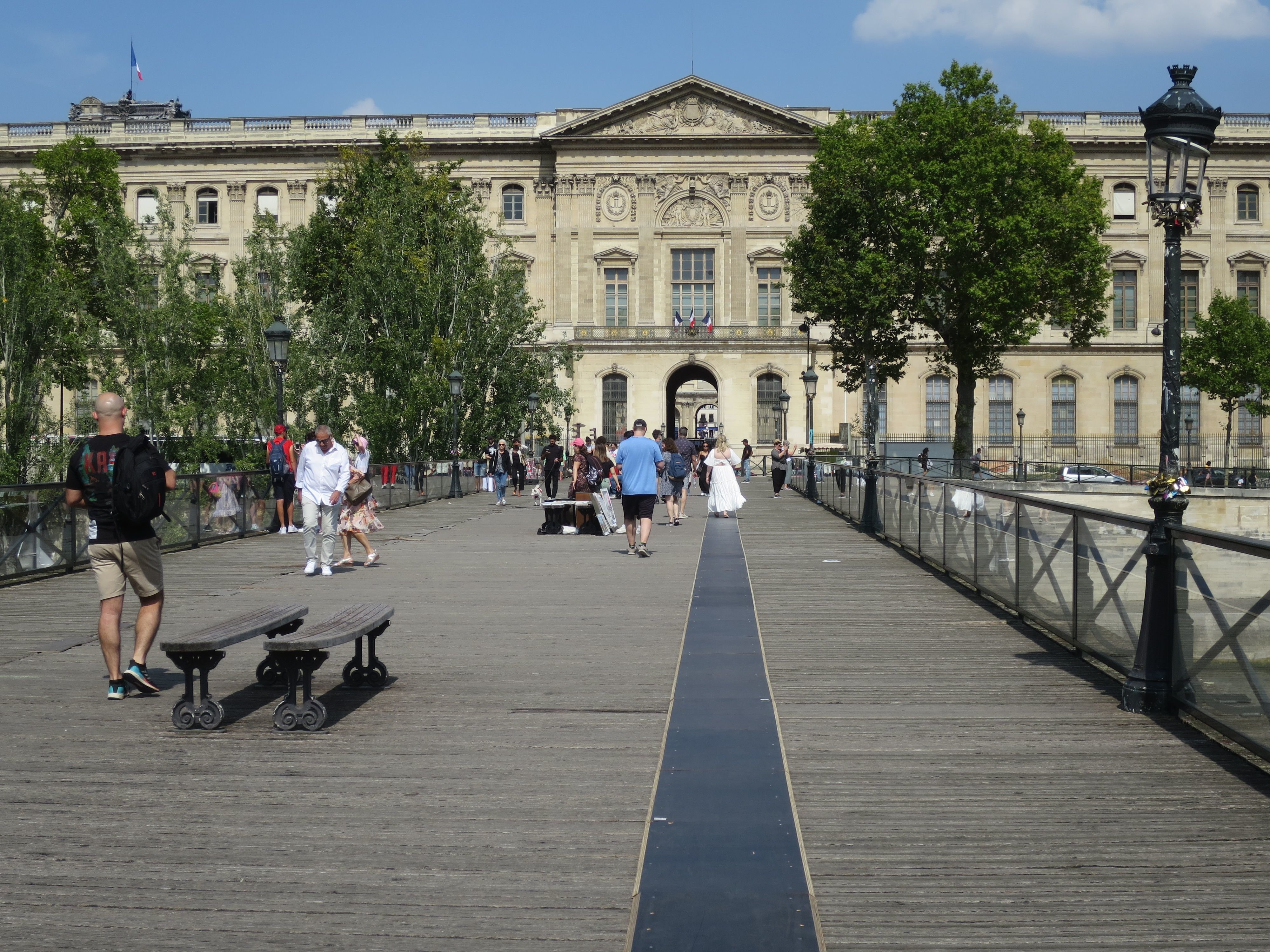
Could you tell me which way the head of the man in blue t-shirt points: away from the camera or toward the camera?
away from the camera

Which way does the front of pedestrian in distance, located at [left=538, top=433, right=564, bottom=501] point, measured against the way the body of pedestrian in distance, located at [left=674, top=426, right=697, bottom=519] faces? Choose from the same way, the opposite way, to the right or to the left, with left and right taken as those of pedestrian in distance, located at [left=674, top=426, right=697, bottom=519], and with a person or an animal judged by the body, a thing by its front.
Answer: the opposite way

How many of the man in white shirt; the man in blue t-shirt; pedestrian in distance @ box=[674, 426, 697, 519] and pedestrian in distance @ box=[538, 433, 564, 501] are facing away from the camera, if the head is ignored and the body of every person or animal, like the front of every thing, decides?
2

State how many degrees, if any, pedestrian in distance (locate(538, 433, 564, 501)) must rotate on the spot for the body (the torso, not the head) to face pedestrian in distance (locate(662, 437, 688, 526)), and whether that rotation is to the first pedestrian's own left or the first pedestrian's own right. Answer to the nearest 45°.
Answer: approximately 45° to the first pedestrian's own left

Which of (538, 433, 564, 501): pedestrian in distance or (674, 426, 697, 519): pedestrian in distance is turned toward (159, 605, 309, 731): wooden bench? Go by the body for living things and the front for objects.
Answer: (538, 433, 564, 501): pedestrian in distance

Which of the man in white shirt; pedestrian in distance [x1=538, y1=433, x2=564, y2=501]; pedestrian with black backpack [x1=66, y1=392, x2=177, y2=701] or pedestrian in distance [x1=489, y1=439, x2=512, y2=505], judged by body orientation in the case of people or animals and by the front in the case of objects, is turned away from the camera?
pedestrian with black backpack [x1=66, y1=392, x2=177, y2=701]

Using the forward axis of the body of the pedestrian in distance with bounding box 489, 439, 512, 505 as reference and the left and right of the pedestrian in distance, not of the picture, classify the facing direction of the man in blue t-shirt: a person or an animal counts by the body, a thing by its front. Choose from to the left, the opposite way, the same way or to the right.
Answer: the opposite way

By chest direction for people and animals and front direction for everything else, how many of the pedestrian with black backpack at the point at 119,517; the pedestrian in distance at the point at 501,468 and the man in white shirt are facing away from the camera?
1

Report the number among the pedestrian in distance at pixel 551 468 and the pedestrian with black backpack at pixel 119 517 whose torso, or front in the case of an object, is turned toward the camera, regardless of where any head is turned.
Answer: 1

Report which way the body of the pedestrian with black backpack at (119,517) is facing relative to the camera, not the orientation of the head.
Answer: away from the camera

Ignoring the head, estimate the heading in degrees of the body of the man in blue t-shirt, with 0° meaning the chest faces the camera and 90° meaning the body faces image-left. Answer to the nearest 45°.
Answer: approximately 180°

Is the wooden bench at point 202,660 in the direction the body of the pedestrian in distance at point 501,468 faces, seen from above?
yes

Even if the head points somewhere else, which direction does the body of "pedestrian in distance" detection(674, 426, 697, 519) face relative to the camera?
away from the camera

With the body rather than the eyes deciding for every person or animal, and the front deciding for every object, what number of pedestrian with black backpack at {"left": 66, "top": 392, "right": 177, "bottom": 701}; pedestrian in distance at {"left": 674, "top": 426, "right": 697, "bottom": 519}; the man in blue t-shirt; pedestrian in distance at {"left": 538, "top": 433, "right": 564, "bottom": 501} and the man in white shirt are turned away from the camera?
3

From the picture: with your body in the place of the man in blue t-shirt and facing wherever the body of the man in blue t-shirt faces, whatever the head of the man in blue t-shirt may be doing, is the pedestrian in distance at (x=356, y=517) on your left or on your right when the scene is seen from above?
on your left
